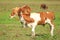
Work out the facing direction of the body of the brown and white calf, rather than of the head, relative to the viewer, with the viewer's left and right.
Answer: facing to the left of the viewer
